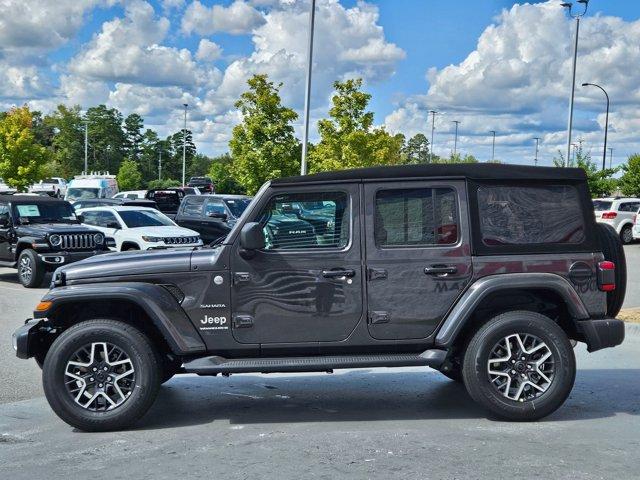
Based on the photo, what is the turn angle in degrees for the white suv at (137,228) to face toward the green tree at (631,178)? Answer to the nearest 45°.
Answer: approximately 90° to its left

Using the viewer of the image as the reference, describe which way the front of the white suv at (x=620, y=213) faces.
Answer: facing away from the viewer and to the right of the viewer

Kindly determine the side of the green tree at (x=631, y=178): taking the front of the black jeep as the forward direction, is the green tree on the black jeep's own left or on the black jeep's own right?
on the black jeep's own left

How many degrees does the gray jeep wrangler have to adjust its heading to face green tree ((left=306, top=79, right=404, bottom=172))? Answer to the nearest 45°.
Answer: approximately 90° to its right

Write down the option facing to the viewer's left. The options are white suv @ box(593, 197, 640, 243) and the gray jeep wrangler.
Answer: the gray jeep wrangler

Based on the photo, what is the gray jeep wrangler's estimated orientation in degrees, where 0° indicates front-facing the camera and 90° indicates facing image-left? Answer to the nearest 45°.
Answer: approximately 90°

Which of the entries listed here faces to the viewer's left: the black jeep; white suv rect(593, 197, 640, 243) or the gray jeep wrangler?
the gray jeep wrangler

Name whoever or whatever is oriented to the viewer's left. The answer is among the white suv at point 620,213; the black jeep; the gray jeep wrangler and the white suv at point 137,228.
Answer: the gray jeep wrangler

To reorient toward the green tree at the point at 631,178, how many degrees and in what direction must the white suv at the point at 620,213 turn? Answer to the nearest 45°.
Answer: approximately 45° to its left

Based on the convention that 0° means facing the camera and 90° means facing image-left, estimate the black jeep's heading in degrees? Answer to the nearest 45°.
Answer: approximately 315°

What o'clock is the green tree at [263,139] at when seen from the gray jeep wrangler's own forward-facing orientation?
The green tree is roughly at 3 o'clock from the gray jeep wrangler.

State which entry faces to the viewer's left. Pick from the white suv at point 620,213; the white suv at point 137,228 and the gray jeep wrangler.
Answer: the gray jeep wrangler
